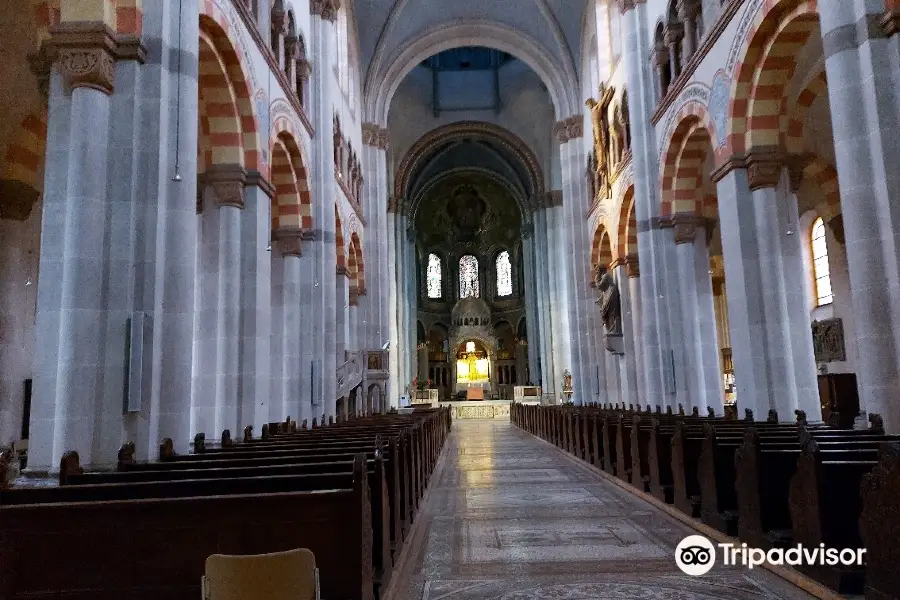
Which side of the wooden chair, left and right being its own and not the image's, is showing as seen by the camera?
back

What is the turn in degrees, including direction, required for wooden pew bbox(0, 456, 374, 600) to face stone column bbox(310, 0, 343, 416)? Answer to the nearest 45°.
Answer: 0° — it already faces it

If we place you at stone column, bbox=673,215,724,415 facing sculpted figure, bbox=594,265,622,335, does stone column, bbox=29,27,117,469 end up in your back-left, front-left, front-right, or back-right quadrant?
back-left

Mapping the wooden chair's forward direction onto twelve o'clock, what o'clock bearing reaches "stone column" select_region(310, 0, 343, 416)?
The stone column is roughly at 12 o'clock from the wooden chair.

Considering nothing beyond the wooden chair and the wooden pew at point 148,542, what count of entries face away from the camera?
2

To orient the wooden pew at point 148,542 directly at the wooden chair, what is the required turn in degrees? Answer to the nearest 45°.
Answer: approximately 135° to its right

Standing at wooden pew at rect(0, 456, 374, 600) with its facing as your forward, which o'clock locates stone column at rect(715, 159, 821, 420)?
The stone column is roughly at 2 o'clock from the wooden pew.

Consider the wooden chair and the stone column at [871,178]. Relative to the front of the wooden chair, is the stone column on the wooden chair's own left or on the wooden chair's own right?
on the wooden chair's own right

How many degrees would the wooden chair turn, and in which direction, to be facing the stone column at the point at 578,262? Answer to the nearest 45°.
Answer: approximately 45° to its right

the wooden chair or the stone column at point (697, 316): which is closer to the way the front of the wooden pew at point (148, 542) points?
the stone column

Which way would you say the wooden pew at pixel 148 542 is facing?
away from the camera
